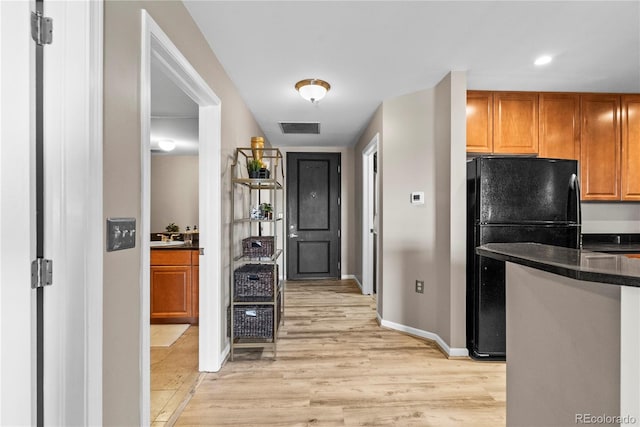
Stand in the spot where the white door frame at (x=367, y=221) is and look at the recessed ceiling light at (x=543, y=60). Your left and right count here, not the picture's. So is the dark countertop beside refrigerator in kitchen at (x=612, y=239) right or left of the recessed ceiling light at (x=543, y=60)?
left

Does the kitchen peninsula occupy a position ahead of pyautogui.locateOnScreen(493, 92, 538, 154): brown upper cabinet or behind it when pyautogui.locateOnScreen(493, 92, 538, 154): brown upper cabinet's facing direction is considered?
ahead

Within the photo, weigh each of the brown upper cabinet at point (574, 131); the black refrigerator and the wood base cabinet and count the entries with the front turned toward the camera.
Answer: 3

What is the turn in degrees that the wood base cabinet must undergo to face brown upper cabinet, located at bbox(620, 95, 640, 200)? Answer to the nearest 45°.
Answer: approximately 45° to its left

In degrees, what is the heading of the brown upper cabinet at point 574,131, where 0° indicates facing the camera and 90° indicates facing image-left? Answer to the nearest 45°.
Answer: approximately 0°

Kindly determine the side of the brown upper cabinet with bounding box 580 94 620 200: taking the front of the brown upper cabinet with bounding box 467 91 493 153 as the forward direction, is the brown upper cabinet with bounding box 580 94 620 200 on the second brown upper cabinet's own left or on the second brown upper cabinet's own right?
on the second brown upper cabinet's own left

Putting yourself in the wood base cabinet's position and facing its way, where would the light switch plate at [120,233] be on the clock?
The light switch plate is roughly at 12 o'clock from the wood base cabinet.

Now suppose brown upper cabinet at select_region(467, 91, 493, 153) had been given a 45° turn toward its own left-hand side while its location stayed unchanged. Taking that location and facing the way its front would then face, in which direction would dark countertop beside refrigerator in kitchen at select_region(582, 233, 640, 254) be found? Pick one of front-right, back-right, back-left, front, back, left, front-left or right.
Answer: left

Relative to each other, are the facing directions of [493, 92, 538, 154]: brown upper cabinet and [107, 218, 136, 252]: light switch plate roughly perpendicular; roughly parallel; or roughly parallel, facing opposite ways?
roughly perpendicular

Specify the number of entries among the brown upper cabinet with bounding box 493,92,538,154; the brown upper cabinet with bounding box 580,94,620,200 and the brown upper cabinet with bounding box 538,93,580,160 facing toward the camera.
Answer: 3

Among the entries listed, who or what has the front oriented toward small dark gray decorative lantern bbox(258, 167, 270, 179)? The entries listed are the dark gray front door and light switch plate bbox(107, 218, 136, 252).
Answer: the dark gray front door
